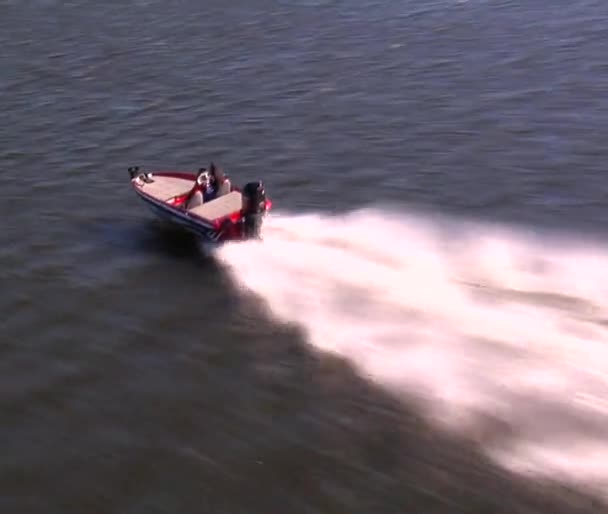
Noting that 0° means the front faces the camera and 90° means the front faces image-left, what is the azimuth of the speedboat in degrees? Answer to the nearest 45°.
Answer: approximately 135°
